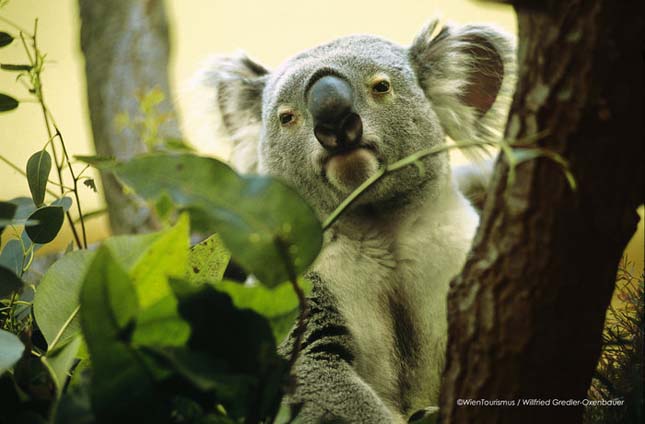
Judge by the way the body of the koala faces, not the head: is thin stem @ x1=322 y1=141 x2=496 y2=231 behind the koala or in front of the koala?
in front

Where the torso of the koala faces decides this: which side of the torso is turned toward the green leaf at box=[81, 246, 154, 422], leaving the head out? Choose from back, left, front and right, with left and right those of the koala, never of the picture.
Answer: front

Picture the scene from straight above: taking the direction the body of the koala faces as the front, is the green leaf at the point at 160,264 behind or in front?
in front

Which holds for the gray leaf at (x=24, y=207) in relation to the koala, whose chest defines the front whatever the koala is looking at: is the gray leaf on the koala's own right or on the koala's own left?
on the koala's own right

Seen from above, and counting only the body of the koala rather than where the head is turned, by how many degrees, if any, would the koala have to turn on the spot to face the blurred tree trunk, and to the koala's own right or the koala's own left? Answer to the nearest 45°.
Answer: approximately 135° to the koala's own right

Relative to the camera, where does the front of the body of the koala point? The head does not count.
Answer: toward the camera

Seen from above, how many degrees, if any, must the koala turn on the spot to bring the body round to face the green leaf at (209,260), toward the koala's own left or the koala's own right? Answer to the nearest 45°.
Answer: approximately 45° to the koala's own right

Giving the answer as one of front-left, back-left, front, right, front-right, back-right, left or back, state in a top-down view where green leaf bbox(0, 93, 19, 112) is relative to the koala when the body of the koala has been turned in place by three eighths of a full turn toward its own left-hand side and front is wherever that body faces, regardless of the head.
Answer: back

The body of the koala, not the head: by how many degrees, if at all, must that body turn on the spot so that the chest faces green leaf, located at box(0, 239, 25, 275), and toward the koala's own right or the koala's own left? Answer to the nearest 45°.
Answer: approximately 45° to the koala's own right

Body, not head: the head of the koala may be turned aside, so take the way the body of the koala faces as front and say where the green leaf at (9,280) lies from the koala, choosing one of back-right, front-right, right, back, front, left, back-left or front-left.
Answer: front-right

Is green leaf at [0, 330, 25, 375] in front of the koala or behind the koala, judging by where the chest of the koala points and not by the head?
in front
